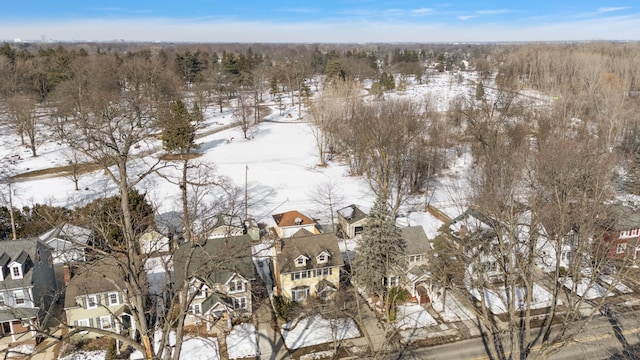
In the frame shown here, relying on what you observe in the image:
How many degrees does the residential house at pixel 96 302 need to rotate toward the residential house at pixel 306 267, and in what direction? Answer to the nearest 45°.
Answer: approximately 90° to its left

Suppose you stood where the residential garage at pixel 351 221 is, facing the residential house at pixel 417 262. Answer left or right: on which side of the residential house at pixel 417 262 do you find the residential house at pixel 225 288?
right

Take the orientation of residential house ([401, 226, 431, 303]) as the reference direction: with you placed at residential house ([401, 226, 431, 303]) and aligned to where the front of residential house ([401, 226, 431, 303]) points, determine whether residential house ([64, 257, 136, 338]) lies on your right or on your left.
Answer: on your right

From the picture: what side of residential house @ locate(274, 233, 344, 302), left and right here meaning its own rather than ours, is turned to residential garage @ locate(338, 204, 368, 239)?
back

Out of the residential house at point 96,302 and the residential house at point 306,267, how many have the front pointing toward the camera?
2

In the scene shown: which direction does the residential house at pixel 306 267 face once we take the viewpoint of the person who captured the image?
facing the viewer

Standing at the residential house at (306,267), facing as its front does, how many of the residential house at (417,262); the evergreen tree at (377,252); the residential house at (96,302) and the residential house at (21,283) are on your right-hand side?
2

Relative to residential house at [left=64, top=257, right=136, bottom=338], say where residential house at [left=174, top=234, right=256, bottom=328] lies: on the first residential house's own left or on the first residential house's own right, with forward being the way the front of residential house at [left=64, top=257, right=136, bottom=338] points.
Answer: on the first residential house's own left

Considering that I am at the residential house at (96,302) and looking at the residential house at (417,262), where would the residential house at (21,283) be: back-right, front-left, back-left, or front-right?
back-left

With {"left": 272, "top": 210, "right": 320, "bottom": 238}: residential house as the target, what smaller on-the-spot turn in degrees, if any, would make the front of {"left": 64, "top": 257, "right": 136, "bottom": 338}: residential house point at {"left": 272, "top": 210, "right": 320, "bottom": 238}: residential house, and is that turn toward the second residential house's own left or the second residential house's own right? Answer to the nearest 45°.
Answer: approximately 90° to the second residential house's own left

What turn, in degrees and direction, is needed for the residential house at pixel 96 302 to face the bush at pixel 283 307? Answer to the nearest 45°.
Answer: approximately 45° to its left

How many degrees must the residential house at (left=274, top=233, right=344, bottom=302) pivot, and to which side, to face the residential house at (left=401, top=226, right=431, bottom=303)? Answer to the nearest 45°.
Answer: approximately 90° to its left

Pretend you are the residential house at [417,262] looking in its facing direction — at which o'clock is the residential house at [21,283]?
the residential house at [21,283] is roughly at 2 o'clock from the residential house at [417,262].

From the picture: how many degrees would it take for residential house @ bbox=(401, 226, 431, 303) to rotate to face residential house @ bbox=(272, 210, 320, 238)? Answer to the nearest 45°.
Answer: approximately 135° to its right
